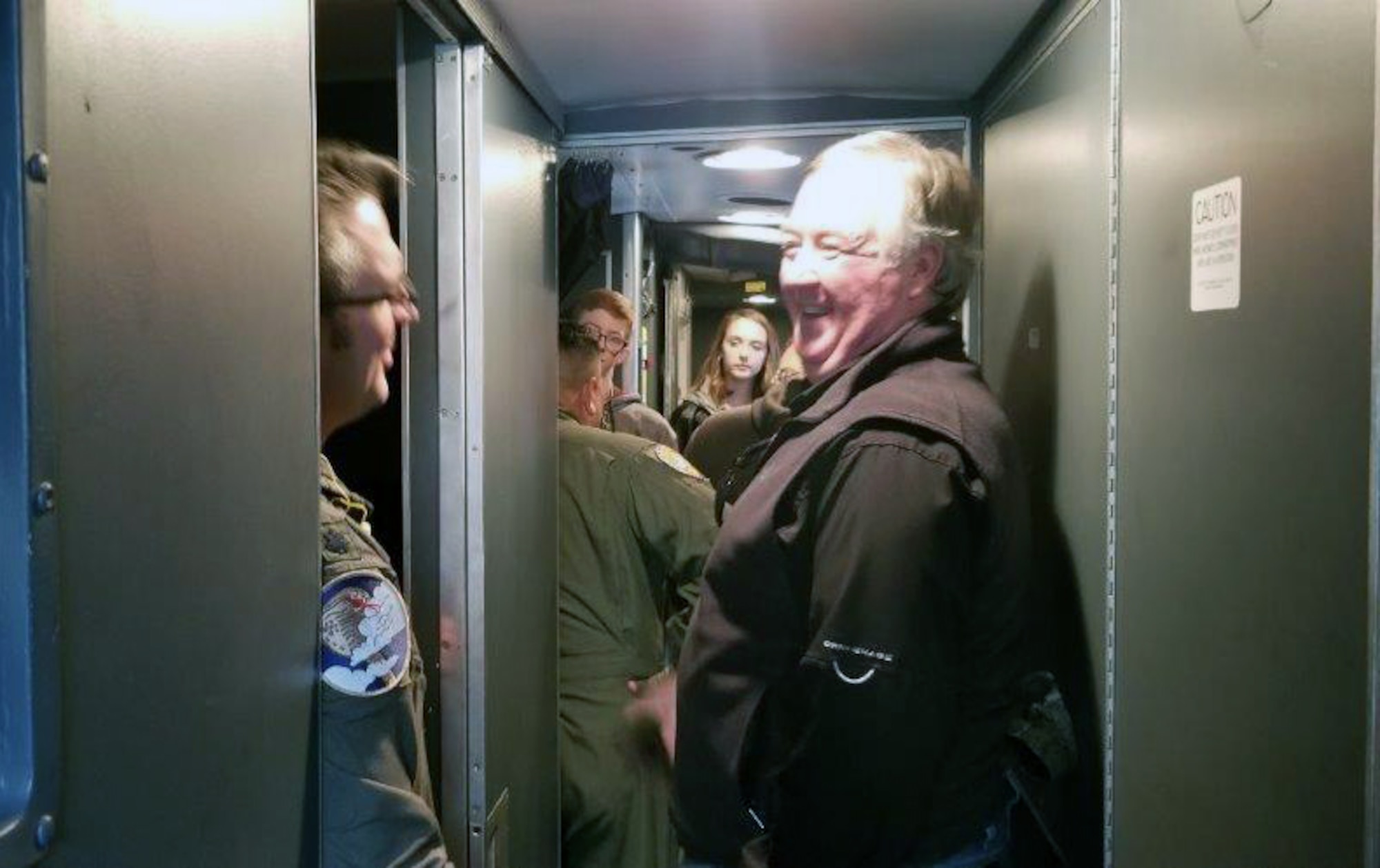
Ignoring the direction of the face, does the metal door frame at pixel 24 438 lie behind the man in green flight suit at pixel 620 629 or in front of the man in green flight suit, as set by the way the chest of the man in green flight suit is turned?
behind

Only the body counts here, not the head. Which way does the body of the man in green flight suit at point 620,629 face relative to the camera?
away from the camera

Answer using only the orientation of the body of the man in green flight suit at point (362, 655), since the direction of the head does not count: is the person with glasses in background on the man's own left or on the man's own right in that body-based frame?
on the man's own left

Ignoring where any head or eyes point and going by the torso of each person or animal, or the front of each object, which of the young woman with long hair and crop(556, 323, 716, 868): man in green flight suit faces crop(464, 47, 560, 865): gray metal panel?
the young woman with long hair

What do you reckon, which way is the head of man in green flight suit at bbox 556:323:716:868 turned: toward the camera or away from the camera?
away from the camera

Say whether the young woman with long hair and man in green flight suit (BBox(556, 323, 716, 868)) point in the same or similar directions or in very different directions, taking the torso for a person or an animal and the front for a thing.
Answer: very different directions

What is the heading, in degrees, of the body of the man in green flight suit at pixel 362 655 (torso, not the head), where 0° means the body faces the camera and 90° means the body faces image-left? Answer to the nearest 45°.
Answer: approximately 270°

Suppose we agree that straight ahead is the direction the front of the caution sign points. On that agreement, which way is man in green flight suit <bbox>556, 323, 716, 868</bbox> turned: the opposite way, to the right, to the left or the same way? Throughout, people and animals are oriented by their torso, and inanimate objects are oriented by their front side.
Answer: to the right
